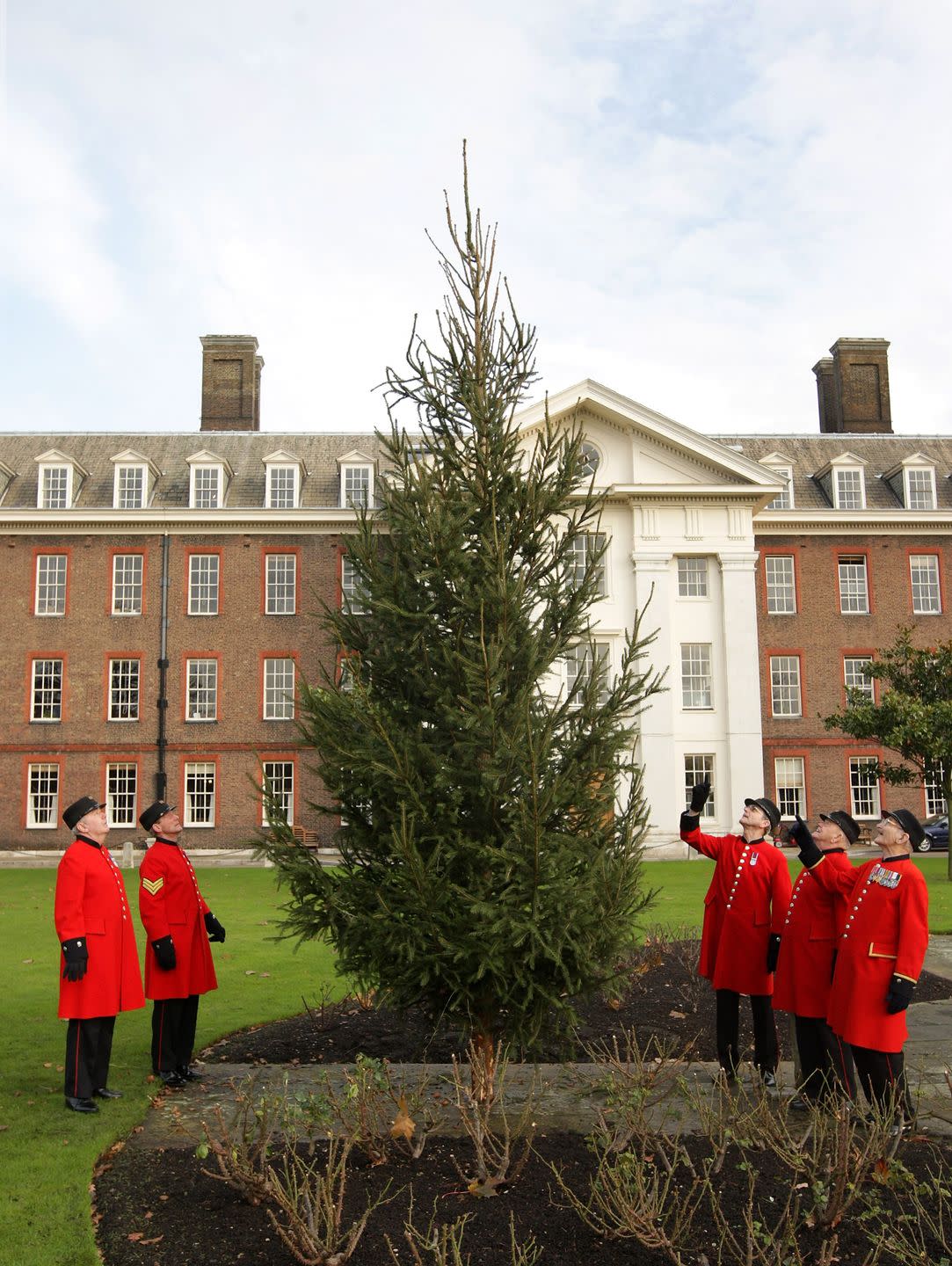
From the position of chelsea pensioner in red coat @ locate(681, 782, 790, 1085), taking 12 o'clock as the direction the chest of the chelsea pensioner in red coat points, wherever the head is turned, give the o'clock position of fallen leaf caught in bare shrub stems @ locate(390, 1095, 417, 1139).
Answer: The fallen leaf caught in bare shrub stems is roughly at 12 o'clock from the chelsea pensioner in red coat.

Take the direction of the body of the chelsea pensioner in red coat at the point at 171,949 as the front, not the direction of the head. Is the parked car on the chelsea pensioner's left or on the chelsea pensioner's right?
on the chelsea pensioner's left

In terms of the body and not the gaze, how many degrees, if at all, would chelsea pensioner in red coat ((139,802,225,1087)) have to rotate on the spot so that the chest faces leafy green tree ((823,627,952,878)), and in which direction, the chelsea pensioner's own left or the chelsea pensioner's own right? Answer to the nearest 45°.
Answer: approximately 90° to the chelsea pensioner's own left

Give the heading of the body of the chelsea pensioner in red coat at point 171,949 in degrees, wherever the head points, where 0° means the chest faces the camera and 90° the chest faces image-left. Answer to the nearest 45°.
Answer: approximately 315°

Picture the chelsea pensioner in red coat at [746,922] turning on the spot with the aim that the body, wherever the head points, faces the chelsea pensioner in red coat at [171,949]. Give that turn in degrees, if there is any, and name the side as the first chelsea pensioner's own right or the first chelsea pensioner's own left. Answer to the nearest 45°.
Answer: approximately 45° to the first chelsea pensioner's own right

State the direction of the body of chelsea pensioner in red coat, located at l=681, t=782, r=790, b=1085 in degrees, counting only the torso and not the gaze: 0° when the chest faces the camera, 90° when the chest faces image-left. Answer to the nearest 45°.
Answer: approximately 45°

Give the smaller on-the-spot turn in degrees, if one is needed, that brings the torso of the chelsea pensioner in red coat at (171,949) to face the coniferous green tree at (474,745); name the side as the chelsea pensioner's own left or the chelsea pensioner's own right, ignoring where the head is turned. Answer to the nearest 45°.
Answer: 0° — they already face it

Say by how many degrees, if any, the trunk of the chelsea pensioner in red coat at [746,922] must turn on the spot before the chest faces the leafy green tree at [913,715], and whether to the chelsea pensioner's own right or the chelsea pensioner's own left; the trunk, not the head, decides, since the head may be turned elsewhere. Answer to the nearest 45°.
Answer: approximately 135° to the chelsea pensioner's own right
